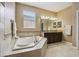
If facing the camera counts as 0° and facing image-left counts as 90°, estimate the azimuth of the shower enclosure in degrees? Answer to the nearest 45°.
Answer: approximately 270°

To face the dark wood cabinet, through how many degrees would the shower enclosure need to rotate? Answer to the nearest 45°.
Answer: approximately 45° to its left

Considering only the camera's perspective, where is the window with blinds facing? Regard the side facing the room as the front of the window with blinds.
facing the viewer and to the right of the viewer

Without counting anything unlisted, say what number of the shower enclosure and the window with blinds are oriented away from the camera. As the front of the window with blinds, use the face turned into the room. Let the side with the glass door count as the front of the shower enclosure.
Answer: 0
